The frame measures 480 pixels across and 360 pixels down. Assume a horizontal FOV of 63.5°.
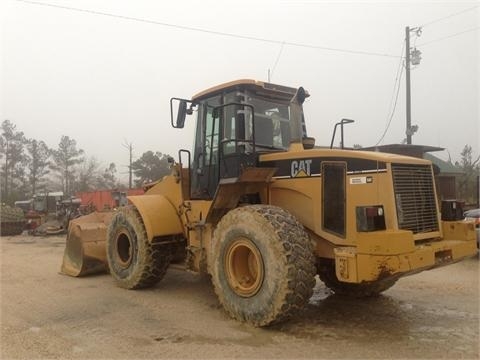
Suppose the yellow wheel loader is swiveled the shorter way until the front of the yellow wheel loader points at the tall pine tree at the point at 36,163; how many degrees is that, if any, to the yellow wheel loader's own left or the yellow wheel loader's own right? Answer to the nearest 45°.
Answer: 0° — it already faces it

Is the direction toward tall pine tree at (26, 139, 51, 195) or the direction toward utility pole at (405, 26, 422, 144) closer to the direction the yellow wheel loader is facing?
the tall pine tree

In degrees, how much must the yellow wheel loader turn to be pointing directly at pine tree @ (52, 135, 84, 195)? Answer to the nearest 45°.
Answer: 0° — it already faces it

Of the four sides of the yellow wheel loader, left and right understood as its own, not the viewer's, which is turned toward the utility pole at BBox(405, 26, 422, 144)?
right

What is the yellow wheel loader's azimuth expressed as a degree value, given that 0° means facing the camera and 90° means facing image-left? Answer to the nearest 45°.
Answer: approximately 135°
